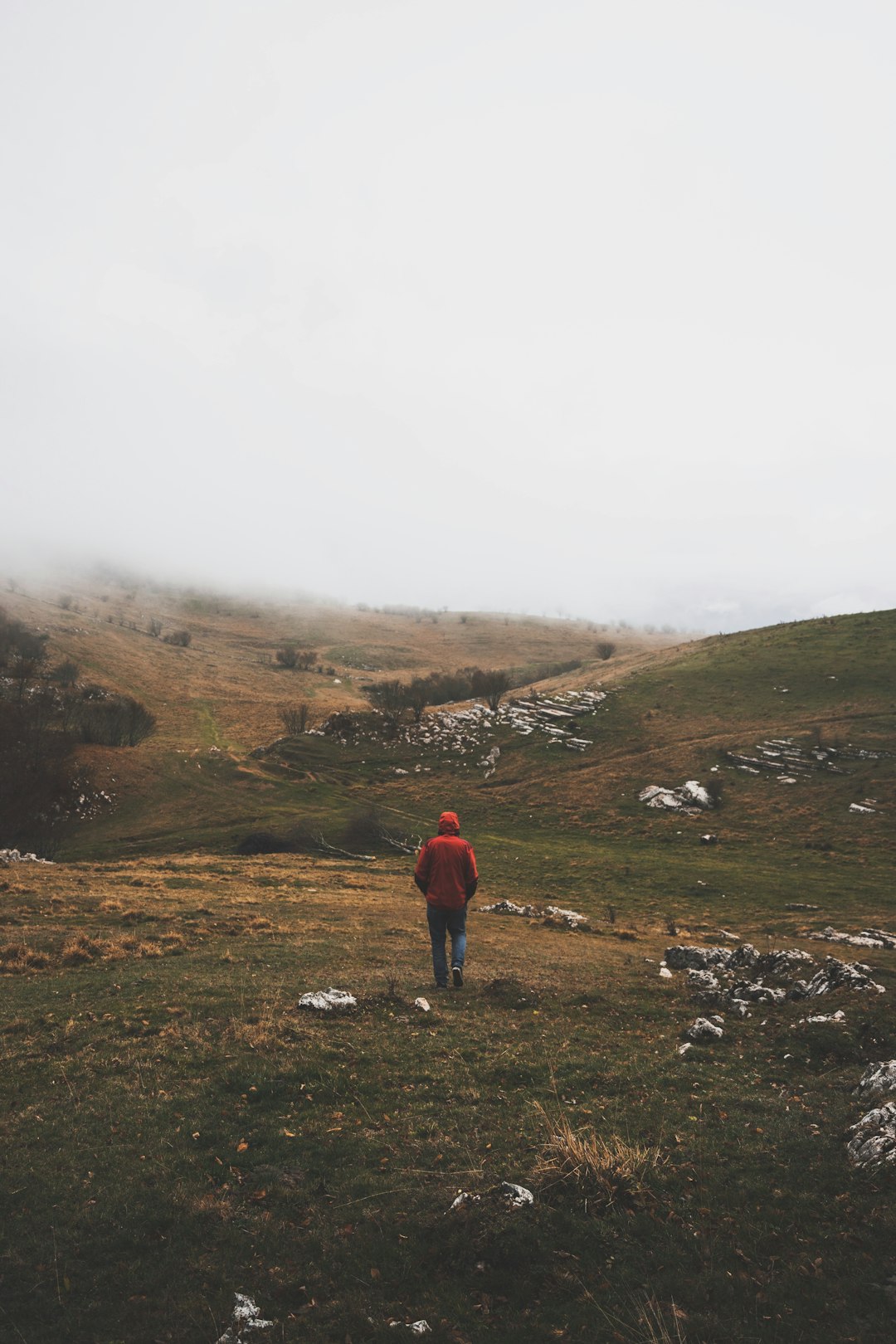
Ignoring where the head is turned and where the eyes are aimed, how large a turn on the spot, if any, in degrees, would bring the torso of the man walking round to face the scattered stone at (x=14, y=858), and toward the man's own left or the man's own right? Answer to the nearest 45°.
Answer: approximately 45° to the man's own left

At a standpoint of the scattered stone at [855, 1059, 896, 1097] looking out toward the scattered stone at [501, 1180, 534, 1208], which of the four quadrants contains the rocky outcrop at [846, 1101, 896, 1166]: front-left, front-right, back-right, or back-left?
front-left

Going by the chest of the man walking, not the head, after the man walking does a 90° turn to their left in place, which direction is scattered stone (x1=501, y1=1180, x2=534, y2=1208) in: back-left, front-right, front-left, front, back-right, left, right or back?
left

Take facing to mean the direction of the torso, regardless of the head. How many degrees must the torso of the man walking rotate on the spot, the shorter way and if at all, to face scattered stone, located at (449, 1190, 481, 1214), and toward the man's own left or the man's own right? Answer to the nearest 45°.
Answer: approximately 180°

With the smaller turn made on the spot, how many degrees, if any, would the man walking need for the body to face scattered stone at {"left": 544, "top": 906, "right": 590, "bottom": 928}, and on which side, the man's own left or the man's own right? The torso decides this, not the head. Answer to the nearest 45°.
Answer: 0° — they already face it

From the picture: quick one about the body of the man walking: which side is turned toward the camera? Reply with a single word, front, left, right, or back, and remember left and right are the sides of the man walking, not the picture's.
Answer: back
